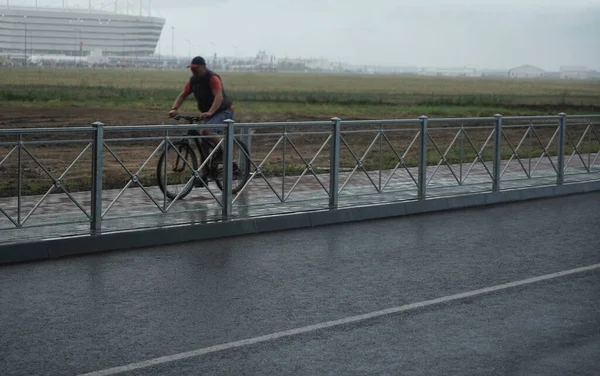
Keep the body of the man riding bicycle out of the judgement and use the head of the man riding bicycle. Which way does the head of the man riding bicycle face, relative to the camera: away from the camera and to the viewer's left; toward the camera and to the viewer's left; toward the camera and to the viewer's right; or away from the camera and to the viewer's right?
toward the camera and to the viewer's left

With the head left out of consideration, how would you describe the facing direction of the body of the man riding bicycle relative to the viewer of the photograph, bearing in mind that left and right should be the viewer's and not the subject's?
facing the viewer and to the left of the viewer
